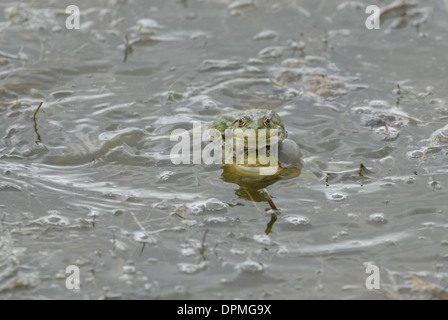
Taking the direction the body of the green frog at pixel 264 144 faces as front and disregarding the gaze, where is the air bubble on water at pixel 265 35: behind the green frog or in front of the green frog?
behind

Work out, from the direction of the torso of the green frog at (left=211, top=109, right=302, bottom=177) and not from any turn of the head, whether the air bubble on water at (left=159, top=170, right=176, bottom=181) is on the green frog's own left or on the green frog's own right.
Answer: on the green frog's own right

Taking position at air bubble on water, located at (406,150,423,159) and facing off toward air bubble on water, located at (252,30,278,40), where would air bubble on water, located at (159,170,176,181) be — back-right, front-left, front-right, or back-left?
front-left

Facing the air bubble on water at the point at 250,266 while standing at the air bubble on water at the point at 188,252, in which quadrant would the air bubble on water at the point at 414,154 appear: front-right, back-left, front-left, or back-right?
front-left

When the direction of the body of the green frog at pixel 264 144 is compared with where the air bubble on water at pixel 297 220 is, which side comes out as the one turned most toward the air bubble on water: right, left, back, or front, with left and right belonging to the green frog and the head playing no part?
front

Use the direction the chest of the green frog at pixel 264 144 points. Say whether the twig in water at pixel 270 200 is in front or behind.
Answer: in front

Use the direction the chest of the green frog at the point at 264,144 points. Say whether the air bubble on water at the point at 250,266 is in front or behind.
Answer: in front

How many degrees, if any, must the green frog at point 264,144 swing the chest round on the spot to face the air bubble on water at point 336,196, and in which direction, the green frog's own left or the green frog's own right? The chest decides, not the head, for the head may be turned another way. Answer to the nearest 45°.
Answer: approximately 45° to the green frog's own left

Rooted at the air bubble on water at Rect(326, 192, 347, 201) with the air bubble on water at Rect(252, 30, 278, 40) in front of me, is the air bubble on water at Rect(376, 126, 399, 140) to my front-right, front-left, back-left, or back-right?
front-right

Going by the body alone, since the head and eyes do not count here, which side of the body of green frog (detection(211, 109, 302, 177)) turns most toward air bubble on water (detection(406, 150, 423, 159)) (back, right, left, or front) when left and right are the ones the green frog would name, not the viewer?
left

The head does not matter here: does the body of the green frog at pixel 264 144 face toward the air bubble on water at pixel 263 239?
yes

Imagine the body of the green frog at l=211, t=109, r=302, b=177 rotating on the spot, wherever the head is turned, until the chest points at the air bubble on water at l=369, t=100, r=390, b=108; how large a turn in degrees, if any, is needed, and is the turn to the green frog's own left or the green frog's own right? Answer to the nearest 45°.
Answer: approximately 135° to the green frog's own left

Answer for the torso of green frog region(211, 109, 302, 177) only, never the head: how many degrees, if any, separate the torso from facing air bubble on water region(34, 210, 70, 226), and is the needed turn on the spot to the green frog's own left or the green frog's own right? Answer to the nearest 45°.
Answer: approximately 45° to the green frog's own right

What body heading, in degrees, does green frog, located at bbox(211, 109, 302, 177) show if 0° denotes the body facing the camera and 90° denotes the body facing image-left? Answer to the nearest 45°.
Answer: approximately 0°
